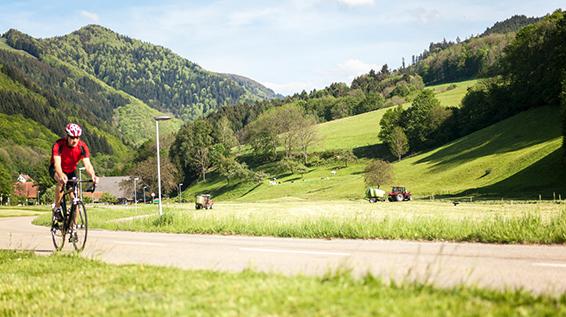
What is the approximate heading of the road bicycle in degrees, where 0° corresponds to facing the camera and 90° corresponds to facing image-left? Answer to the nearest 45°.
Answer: approximately 315°
